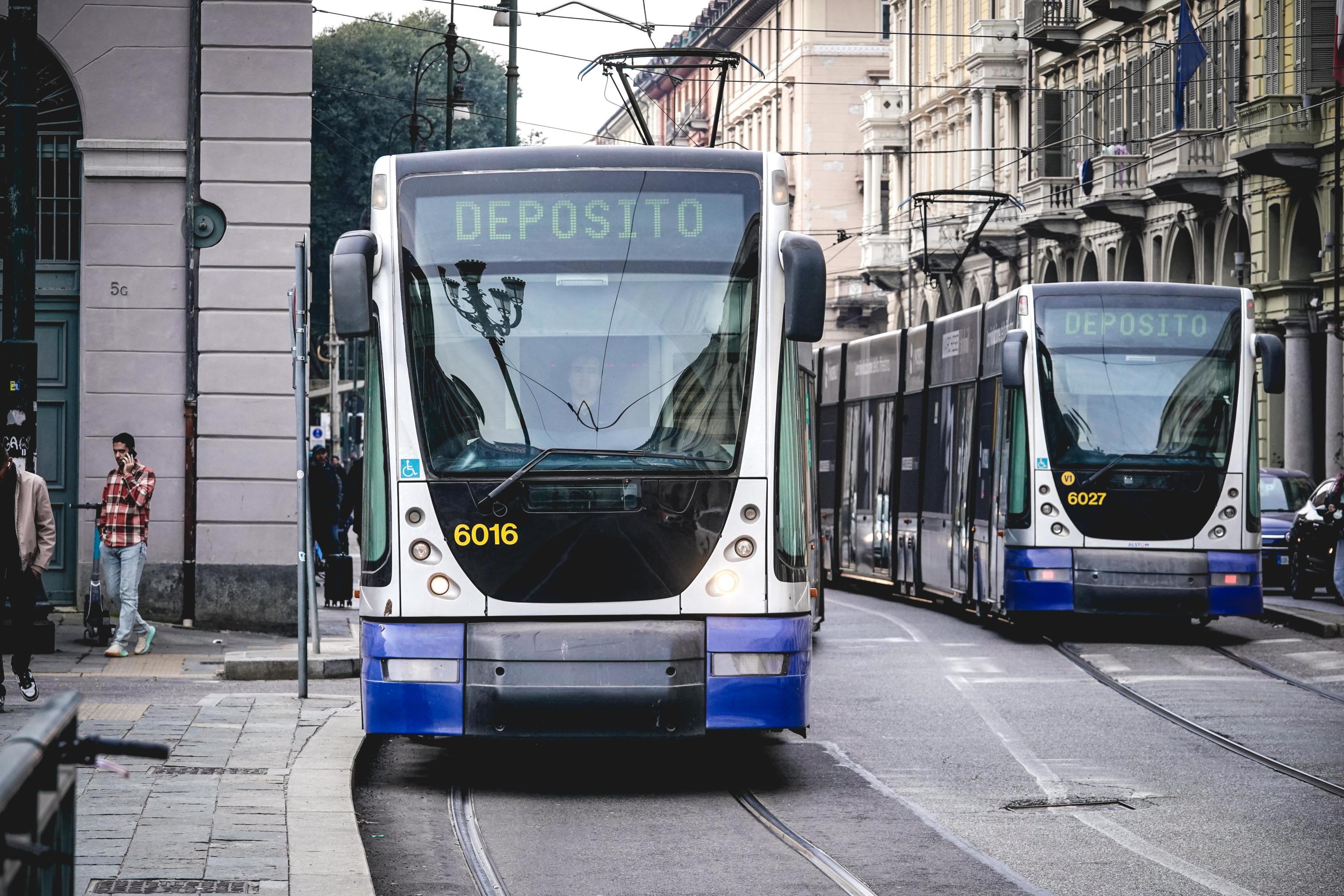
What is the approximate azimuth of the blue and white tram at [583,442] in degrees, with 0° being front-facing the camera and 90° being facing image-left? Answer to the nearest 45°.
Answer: approximately 0°

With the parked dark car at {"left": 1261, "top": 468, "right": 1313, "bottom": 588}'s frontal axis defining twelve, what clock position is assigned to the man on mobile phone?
The man on mobile phone is roughly at 1 o'clock from the parked dark car.

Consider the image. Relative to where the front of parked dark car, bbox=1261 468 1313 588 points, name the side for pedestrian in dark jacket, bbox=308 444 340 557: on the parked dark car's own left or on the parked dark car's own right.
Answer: on the parked dark car's own right

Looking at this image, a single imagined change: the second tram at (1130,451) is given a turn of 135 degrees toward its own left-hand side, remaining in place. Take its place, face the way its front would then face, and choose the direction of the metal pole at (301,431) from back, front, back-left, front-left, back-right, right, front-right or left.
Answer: back

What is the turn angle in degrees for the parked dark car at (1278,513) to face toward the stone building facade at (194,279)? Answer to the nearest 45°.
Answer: approximately 45° to its right

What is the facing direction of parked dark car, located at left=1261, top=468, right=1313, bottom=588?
toward the camera

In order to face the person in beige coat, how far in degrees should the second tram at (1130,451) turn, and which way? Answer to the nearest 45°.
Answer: approximately 45° to its right

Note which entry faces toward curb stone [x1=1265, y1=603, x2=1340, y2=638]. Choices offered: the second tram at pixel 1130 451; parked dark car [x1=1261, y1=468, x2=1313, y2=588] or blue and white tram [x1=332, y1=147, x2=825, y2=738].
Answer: the parked dark car

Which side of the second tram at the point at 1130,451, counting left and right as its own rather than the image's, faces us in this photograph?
front

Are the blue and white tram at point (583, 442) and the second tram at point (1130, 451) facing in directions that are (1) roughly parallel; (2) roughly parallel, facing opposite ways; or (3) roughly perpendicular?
roughly parallel
